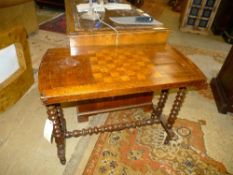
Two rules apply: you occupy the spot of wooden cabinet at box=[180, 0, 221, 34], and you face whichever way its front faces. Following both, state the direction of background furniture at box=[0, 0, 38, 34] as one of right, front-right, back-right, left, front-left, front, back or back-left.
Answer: front-right

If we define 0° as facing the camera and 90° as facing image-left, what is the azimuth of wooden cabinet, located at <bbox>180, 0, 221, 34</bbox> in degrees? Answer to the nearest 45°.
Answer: approximately 0°

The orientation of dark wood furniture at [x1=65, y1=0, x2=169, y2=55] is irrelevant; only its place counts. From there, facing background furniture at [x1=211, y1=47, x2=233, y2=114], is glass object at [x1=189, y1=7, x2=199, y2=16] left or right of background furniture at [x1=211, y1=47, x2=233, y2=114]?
left

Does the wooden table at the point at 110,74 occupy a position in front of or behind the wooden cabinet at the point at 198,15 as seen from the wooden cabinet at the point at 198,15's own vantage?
in front

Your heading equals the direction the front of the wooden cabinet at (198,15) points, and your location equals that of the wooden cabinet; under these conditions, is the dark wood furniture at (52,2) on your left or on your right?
on your right

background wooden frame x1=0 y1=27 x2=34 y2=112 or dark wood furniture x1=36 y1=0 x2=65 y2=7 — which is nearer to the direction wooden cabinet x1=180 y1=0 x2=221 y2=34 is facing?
the background wooden frame

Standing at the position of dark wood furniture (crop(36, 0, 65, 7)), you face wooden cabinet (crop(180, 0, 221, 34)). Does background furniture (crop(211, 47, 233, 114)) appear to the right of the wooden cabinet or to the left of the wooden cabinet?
right

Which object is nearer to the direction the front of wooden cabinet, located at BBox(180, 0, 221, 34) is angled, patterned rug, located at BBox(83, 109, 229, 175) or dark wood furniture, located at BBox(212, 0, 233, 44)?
the patterned rug

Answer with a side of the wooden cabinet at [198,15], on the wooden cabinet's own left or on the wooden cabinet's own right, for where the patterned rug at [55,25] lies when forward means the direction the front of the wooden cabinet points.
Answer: on the wooden cabinet's own right

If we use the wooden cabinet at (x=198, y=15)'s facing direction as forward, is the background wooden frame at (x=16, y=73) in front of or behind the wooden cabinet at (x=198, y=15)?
in front
